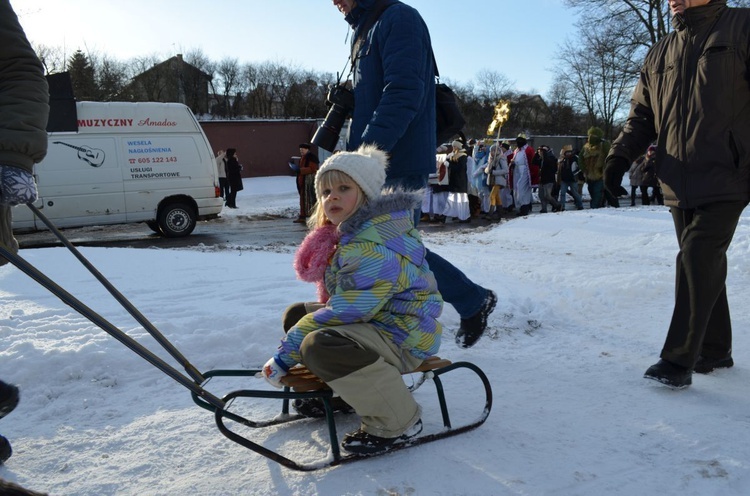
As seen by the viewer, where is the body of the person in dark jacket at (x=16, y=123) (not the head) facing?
to the viewer's left

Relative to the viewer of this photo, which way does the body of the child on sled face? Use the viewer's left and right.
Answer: facing to the left of the viewer

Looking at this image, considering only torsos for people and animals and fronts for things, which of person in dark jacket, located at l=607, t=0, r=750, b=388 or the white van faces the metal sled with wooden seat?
the person in dark jacket

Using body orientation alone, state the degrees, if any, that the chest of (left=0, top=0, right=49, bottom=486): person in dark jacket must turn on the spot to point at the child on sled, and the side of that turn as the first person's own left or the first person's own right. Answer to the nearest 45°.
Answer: approximately 135° to the first person's own left

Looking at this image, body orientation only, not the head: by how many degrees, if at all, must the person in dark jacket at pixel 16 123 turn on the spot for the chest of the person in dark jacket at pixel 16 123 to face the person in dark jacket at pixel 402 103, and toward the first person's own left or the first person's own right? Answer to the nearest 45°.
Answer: approximately 180°
